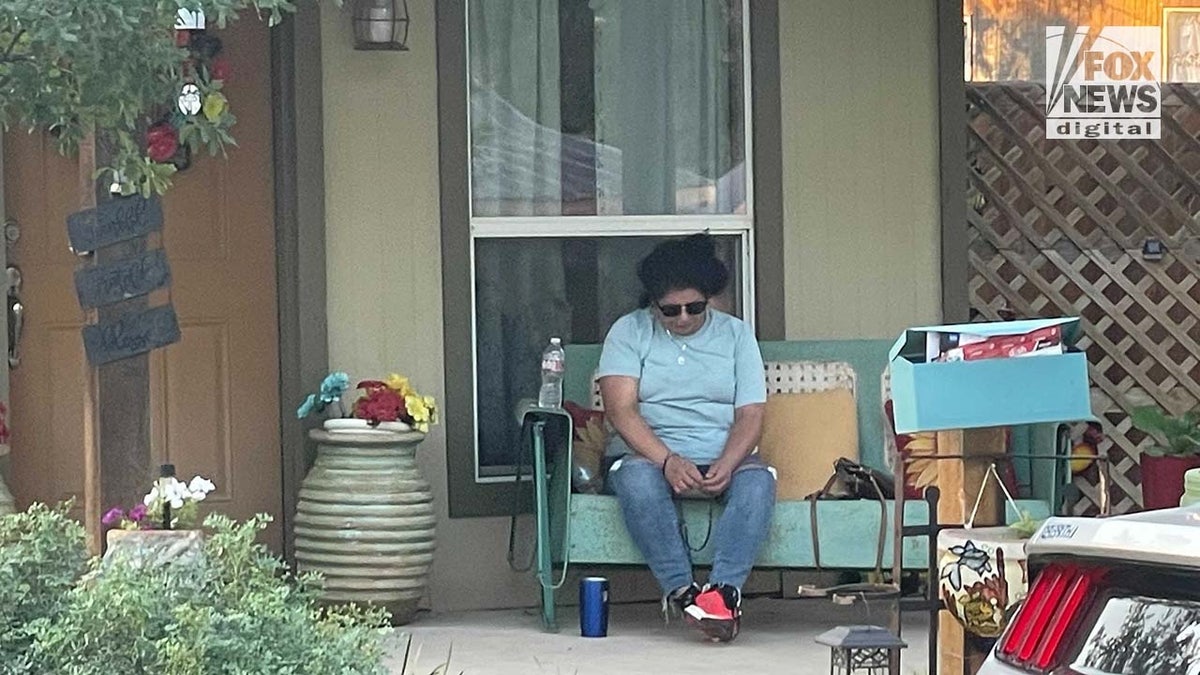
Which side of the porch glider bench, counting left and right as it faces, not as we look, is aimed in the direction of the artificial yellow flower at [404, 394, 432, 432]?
right

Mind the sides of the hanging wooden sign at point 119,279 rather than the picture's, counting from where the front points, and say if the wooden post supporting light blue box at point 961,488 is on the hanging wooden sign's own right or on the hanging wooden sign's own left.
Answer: on the hanging wooden sign's own left

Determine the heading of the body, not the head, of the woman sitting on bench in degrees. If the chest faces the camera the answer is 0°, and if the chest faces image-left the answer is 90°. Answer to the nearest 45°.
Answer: approximately 0°

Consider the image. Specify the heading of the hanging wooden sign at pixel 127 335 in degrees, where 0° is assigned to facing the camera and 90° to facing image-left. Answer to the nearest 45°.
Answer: approximately 0°
